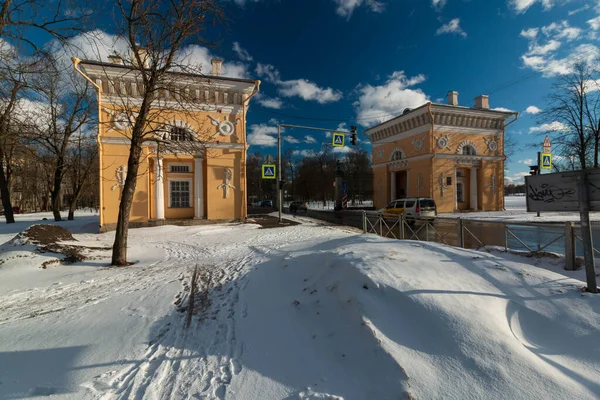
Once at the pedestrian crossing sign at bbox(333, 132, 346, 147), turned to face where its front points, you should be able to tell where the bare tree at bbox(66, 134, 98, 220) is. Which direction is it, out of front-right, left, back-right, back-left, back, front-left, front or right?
right

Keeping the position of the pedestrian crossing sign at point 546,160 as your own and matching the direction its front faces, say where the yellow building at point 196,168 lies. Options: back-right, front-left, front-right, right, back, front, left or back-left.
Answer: front-right

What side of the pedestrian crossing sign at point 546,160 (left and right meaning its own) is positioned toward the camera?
front

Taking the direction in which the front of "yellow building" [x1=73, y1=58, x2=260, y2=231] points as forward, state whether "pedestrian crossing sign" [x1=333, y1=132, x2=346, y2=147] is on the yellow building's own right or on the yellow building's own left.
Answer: on the yellow building's own left

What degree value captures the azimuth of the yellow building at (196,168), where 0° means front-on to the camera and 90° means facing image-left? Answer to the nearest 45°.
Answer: approximately 0°

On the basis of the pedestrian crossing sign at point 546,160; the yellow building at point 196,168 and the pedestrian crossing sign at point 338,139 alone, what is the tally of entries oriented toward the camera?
3

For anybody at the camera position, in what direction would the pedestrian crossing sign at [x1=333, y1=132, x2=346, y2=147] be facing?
facing the viewer

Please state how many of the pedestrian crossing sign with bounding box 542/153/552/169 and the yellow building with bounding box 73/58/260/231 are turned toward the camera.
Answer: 2

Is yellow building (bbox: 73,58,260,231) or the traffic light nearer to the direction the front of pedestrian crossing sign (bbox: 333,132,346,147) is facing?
the yellow building

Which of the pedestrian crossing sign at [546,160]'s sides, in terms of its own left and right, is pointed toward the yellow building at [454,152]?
right
